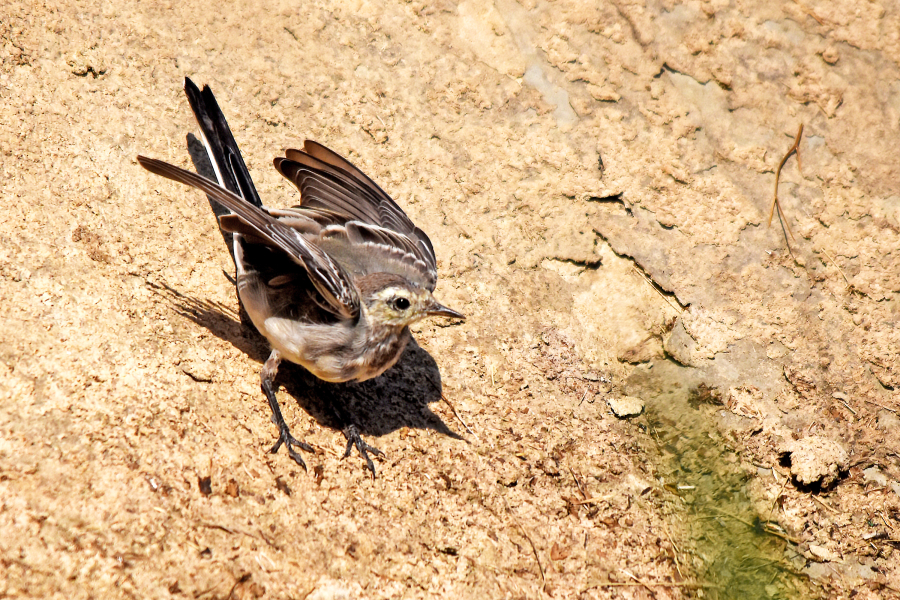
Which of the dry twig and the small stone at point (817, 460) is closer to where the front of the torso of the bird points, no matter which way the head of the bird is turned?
the small stone

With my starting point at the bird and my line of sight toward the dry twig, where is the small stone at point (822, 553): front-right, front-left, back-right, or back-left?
front-right

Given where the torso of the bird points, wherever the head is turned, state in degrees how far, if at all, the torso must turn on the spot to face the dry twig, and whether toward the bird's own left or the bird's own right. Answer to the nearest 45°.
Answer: approximately 90° to the bird's own left

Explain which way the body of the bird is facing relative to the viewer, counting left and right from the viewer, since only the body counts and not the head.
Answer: facing the viewer and to the right of the viewer

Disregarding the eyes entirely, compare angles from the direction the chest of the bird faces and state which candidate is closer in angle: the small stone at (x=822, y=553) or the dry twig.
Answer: the small stone

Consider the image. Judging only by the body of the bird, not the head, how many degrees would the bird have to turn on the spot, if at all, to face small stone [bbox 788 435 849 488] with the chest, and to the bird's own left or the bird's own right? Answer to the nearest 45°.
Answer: approximately 45° to the bird's own left

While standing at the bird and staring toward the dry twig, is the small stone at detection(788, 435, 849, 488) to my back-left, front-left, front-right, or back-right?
front-right

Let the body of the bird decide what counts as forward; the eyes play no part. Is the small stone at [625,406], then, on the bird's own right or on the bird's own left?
on the bird's own left

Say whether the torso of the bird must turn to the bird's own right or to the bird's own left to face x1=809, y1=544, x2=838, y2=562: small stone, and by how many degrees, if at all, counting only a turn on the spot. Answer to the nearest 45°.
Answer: approximately 45° to the bird's own left
